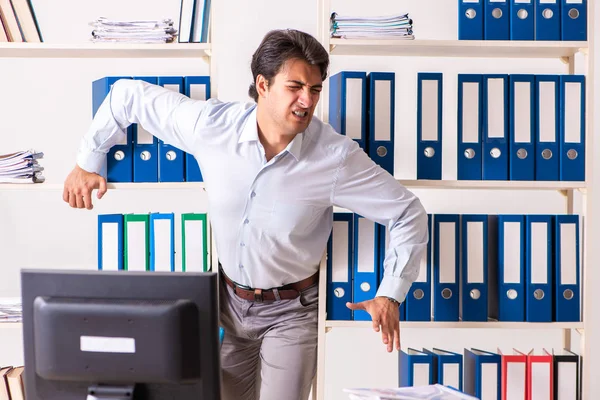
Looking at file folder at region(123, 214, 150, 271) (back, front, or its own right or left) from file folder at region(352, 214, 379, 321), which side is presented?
left

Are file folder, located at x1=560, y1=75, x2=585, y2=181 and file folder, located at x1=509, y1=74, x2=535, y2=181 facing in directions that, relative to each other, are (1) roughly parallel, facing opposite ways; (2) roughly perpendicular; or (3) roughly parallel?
roughly parallel

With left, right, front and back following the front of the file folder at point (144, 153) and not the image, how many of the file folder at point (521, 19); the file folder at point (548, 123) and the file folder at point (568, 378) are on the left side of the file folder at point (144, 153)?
3

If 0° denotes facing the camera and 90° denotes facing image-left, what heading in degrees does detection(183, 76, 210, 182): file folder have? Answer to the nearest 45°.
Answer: approximately 0°

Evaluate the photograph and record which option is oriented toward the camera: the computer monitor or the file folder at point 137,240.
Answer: the file folder

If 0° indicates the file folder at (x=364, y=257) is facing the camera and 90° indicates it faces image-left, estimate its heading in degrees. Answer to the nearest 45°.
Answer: approximately 0°

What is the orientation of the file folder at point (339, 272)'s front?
toward the camera

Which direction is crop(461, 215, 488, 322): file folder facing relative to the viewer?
toward the camera

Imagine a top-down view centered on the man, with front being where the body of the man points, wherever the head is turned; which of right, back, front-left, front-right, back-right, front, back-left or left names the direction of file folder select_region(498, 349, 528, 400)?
left

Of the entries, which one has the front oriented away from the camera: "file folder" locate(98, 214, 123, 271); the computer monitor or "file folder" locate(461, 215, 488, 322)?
the computer monitor

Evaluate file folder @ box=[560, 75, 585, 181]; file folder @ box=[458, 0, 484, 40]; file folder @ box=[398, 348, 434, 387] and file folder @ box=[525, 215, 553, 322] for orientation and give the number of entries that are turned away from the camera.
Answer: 0

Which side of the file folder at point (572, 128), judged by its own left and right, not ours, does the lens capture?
front

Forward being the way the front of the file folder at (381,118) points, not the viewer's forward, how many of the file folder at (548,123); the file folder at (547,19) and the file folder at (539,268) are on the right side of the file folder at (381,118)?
0

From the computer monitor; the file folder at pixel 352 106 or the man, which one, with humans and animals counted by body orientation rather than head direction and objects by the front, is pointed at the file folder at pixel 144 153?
the computer monitor
